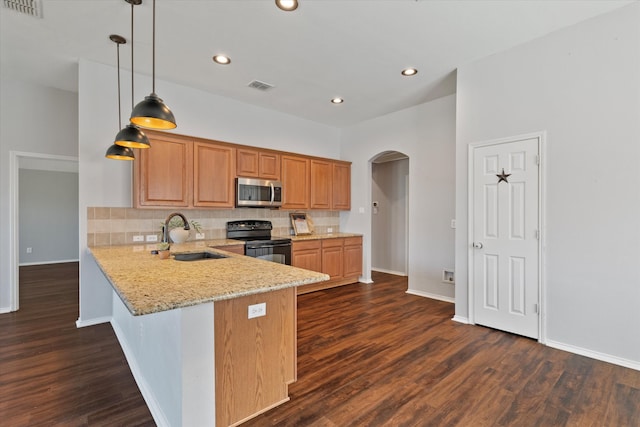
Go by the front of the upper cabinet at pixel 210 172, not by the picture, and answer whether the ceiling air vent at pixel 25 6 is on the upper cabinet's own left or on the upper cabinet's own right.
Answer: on the upper cabinet's own right

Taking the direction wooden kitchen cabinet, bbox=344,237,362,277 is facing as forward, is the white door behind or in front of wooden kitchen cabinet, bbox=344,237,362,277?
in front

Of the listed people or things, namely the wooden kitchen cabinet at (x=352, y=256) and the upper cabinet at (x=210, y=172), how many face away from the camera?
0

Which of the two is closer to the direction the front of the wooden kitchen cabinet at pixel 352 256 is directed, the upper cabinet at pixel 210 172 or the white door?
the white door

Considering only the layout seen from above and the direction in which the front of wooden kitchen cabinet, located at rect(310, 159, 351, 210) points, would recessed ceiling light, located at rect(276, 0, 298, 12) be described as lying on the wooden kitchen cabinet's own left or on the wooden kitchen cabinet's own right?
on the wooden kitchen cabinet's own right

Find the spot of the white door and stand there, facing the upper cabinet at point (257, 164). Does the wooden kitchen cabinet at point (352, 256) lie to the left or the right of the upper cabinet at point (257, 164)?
right

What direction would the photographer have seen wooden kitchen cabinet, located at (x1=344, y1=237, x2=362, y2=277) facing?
facing the viewer and to the right of the viewer

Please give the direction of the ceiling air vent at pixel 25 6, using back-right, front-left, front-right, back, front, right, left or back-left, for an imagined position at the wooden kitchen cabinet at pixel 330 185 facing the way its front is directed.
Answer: right

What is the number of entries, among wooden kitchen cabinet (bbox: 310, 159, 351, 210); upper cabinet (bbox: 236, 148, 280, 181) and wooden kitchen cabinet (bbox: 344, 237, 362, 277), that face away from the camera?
0

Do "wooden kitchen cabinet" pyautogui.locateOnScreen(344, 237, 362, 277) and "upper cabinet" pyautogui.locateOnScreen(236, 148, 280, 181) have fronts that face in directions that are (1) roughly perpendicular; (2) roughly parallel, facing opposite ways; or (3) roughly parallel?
roughly parallel

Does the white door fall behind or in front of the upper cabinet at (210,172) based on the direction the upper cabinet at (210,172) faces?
in front

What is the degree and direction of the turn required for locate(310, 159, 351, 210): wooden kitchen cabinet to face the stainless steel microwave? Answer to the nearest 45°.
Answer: approximately 90° to its right

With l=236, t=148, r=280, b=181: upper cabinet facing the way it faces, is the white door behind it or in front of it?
in front
